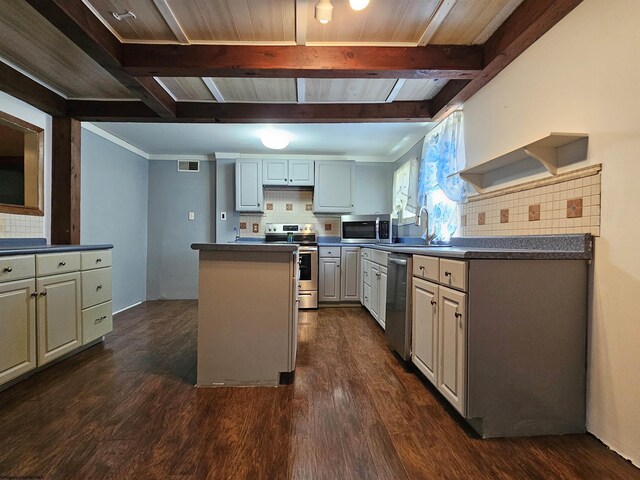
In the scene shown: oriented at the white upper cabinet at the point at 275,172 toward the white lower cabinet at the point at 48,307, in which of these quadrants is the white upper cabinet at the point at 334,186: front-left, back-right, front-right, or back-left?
back-left

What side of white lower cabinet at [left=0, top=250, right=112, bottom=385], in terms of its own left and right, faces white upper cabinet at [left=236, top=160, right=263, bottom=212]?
left

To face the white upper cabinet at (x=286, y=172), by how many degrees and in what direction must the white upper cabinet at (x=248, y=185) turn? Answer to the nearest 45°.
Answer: approximately 90° to its left

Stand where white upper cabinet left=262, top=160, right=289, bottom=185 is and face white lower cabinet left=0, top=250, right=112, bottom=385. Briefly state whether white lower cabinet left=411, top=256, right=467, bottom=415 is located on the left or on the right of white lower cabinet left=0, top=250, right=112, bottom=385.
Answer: left

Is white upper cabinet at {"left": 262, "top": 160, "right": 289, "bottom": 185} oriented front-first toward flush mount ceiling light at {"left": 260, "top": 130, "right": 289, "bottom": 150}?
yes

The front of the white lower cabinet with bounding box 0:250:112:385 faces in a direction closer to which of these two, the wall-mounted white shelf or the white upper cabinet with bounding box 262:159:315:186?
the wall-mounted white shelf

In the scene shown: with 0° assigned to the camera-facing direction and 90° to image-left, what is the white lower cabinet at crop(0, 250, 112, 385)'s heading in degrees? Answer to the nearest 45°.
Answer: approximately 315°

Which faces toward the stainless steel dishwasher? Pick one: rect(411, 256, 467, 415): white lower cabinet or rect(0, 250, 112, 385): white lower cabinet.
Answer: rect(0, 250, 112, 385): white lower cabinet

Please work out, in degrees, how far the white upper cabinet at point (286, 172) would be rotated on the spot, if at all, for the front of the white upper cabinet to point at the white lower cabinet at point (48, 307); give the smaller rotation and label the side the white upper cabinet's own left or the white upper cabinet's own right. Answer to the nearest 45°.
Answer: approximately 45° to the white upper cabinet's own right

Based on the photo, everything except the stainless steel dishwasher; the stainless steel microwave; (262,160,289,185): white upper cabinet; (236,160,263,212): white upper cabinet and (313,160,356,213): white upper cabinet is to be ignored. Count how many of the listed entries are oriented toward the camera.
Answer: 4

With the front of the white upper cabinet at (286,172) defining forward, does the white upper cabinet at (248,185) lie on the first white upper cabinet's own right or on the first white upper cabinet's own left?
on the first white upper cabinet's own right

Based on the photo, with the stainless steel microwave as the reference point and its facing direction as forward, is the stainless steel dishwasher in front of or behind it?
in front

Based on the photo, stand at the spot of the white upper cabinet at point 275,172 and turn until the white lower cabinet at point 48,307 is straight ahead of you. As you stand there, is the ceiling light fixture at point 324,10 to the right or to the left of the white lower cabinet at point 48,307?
left

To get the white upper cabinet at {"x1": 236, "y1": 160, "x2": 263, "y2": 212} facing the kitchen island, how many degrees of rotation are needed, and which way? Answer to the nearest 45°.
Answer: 0° — it already faces it

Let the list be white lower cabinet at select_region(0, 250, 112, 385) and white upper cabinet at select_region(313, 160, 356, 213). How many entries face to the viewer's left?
0

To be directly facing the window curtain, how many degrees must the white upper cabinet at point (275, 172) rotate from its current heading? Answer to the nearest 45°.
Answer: approximately 45° to its left
